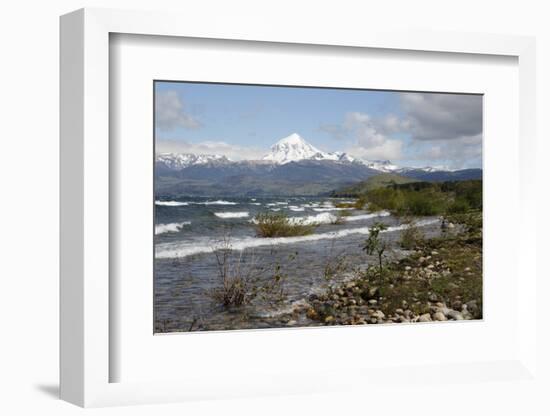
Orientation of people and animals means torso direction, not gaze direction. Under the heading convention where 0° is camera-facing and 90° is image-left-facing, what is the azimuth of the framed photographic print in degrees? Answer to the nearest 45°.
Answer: approximately 315°
